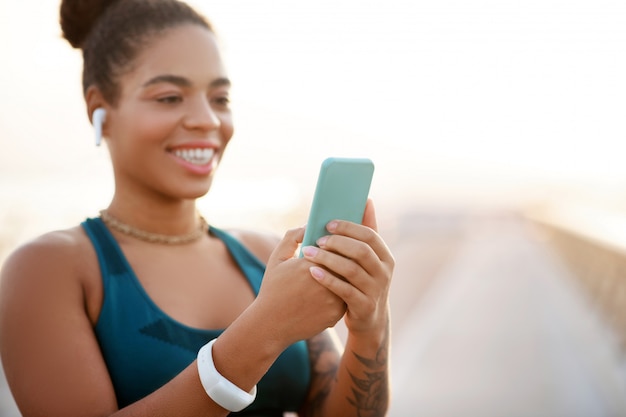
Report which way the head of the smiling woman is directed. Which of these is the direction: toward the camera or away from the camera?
toward the camera

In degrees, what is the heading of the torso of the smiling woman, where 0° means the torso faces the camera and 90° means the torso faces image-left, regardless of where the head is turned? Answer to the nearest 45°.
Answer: approximately 315°
